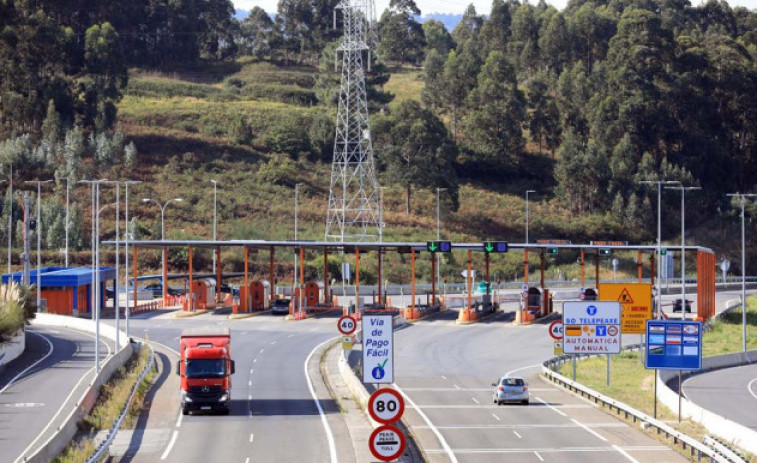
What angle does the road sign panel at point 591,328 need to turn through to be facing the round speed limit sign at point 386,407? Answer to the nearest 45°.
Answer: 0° — it already faces it

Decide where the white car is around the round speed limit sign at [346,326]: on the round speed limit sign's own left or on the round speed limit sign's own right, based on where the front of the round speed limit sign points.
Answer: on the round speed limit sign's own left

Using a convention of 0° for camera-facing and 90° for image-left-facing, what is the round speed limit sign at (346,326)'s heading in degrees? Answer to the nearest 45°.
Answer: approximately 0°

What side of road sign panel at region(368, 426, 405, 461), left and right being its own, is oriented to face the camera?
front

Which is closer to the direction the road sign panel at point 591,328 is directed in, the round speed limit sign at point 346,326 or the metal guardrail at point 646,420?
the metal guardrail

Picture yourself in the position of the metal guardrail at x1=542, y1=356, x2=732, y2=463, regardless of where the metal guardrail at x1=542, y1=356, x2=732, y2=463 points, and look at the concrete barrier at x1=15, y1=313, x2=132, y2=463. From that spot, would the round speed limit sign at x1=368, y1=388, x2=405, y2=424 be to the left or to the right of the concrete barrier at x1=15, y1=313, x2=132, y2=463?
left

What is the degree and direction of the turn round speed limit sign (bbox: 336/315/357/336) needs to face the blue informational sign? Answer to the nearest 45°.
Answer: approximately 90° to its left

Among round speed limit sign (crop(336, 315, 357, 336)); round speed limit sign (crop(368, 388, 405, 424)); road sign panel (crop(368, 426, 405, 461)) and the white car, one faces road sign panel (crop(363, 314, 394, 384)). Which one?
round speed limit sign (crop(336, 315, 357, 336))

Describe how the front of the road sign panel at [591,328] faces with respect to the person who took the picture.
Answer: facing the viewer

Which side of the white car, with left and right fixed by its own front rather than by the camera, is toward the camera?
back

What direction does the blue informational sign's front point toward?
toward the camera
